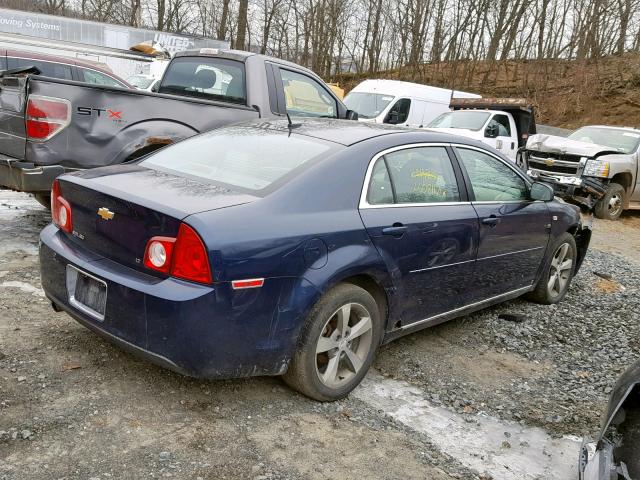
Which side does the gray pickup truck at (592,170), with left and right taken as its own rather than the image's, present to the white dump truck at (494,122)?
right

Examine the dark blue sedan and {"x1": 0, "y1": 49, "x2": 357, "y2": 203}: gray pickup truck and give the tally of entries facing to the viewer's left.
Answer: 0

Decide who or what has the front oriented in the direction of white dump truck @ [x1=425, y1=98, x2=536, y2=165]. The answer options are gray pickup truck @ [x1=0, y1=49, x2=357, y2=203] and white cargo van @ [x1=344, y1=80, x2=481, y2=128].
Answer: the gray pickup truck

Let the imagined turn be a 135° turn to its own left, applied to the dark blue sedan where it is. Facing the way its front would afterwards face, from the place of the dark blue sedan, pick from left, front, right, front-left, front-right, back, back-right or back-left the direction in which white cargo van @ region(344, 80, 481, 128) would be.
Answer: right

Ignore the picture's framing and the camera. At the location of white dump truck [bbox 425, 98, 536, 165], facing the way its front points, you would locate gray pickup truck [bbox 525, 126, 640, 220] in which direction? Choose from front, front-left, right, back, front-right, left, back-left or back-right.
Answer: left

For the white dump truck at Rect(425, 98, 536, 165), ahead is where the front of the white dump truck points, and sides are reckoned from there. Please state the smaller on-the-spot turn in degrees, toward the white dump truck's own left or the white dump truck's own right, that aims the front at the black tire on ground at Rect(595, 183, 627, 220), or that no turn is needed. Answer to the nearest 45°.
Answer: approximately 90° to the white dump truck's own left

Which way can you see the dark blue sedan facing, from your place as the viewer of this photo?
facing away from the viewer and to the right of the viewer

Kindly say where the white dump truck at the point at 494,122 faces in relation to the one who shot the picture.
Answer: facing the viewer and to the left of the viewer

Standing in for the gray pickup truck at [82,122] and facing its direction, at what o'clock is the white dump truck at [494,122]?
The white dump truck is roughly at 12 o'clock from the gray pickup truck.

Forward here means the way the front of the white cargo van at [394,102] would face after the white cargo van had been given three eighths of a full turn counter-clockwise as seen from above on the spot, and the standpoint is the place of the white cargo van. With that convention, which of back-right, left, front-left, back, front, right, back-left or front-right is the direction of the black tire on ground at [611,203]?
front-right

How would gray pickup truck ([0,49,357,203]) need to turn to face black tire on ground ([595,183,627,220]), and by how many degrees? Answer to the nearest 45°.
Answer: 0° — it already faces it

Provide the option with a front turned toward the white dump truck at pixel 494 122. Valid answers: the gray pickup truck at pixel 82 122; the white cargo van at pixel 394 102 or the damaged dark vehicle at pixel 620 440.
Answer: the gray pickup truck

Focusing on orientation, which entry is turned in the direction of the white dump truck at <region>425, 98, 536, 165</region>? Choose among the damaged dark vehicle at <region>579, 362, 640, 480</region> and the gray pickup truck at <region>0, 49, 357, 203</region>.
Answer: the gray pickup truck
